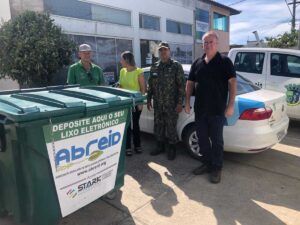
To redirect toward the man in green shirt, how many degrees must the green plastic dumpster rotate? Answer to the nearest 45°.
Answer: approximately 135° to its left

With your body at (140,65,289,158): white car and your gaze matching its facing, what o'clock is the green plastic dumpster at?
The green plastic dumpster is roughly at 9 o'clock from the white car.

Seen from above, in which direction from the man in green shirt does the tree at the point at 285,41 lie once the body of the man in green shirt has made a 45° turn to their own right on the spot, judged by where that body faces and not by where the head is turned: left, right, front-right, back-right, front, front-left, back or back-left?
back

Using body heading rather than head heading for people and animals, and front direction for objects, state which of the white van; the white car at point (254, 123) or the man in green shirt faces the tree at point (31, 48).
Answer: the white car

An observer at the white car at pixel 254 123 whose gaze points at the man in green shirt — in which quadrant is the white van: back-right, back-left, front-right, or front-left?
back-right

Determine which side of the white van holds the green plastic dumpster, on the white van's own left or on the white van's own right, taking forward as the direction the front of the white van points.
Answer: on the white van's own right

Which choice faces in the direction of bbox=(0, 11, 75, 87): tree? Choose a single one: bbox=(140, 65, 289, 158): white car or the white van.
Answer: the white car

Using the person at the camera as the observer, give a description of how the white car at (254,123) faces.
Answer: facing away from the viewer and to the left of the viewer
